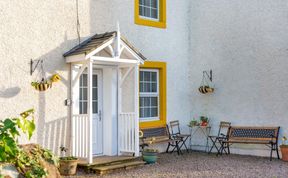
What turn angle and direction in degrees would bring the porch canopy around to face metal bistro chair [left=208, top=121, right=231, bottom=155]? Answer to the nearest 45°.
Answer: approximately 90° to its left

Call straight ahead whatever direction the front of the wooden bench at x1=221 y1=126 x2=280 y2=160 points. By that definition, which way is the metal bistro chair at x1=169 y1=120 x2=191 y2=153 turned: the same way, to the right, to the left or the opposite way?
to the left

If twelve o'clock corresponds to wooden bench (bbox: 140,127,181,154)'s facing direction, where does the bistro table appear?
The bistro table is roughly at 9 o'clock from the wooden bench.

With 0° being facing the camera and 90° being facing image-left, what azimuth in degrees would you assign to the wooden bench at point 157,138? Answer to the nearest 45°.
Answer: approximately 315°

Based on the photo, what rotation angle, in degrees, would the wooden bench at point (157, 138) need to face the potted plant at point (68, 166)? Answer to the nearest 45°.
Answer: approximately 90° to its right

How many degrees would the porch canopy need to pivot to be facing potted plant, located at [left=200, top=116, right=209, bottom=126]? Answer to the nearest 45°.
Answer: approximately 90° to its left
